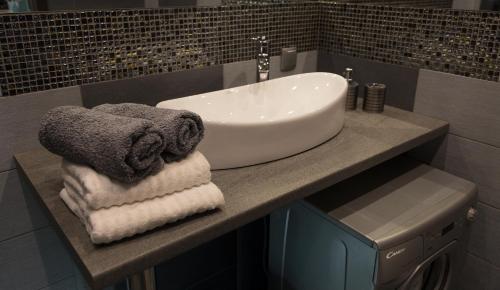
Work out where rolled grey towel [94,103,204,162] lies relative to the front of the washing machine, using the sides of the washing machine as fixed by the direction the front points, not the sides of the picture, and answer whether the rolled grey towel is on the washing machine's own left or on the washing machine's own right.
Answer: on the washing machine's own right
